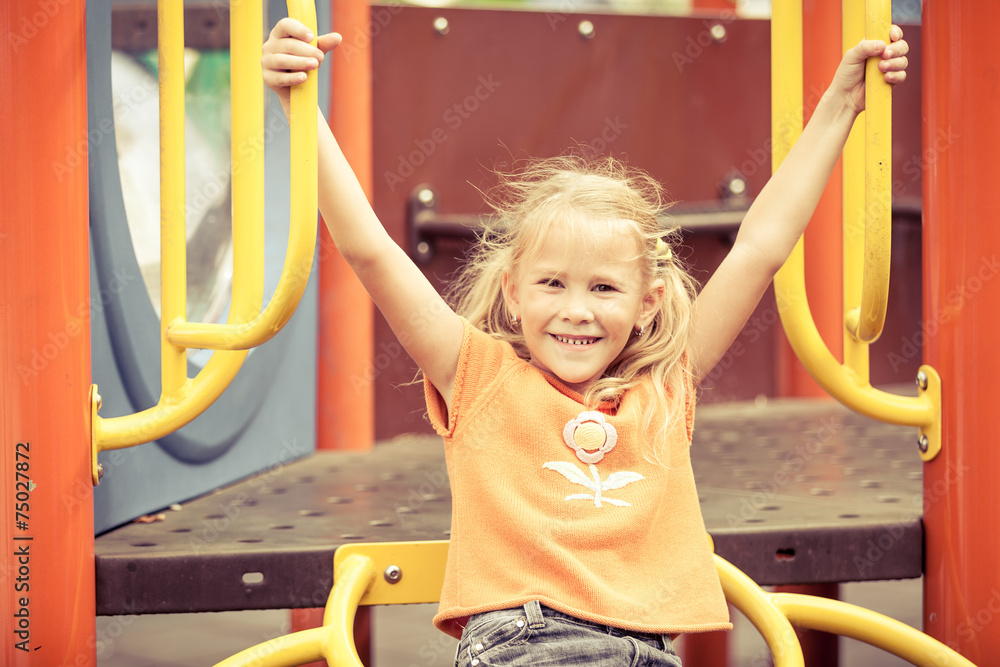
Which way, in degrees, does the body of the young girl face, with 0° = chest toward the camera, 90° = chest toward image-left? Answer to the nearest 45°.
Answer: approximately 0°
